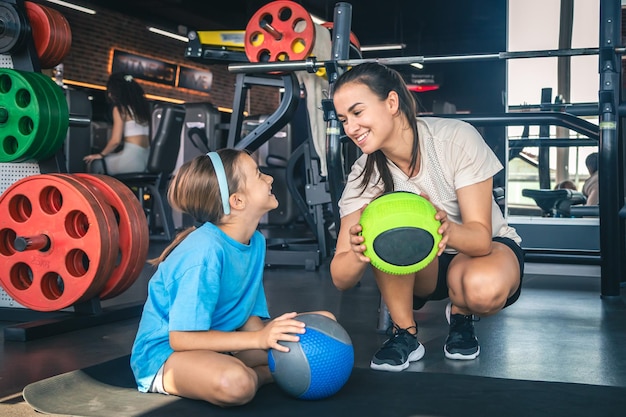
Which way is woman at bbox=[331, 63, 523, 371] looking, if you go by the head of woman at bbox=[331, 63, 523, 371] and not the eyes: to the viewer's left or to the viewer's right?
to the viewer's left

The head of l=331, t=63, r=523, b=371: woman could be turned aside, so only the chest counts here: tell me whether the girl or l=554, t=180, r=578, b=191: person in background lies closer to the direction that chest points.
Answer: the girl

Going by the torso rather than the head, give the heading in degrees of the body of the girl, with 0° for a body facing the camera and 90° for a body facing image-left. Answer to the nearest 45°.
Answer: approximately 270°

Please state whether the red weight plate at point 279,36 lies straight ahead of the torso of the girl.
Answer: no

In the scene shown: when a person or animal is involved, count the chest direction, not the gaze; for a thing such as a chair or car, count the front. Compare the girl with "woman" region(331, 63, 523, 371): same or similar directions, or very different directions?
very different directions

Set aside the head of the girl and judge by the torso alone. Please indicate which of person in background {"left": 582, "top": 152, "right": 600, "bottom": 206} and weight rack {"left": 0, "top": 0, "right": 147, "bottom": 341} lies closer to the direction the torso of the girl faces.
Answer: the person in background

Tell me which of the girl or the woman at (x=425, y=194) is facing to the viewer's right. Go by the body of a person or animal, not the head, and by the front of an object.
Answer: the girl

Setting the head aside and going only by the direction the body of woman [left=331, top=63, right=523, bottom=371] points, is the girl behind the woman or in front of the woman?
in front

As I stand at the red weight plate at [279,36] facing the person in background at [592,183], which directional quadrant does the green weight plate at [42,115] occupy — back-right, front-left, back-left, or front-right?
back-right

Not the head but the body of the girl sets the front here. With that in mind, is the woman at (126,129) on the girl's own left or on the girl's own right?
on the girl's own left

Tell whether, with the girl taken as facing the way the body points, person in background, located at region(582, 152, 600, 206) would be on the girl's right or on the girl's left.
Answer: on the girl's left

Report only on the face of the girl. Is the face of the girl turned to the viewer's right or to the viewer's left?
to the viewer's right

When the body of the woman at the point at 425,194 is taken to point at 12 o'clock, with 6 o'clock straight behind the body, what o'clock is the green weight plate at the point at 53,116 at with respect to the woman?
The green weight plate is roughly at 2 o'clock from the woman.

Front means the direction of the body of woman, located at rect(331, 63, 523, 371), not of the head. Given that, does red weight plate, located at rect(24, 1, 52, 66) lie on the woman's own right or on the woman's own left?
on the woman's own right

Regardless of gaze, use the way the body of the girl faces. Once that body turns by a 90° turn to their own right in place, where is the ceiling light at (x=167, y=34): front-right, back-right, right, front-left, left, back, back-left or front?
back

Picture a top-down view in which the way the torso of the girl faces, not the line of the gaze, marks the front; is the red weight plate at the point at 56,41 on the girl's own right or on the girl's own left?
on the girl's own left

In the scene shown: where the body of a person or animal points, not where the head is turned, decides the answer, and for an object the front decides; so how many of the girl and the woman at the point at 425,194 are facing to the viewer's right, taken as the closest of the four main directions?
1

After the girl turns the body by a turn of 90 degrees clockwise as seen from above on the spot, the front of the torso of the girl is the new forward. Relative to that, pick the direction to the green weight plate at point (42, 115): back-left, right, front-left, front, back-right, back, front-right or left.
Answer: back-right

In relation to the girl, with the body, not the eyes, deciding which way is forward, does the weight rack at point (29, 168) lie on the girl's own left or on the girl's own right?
on the girl's own left
